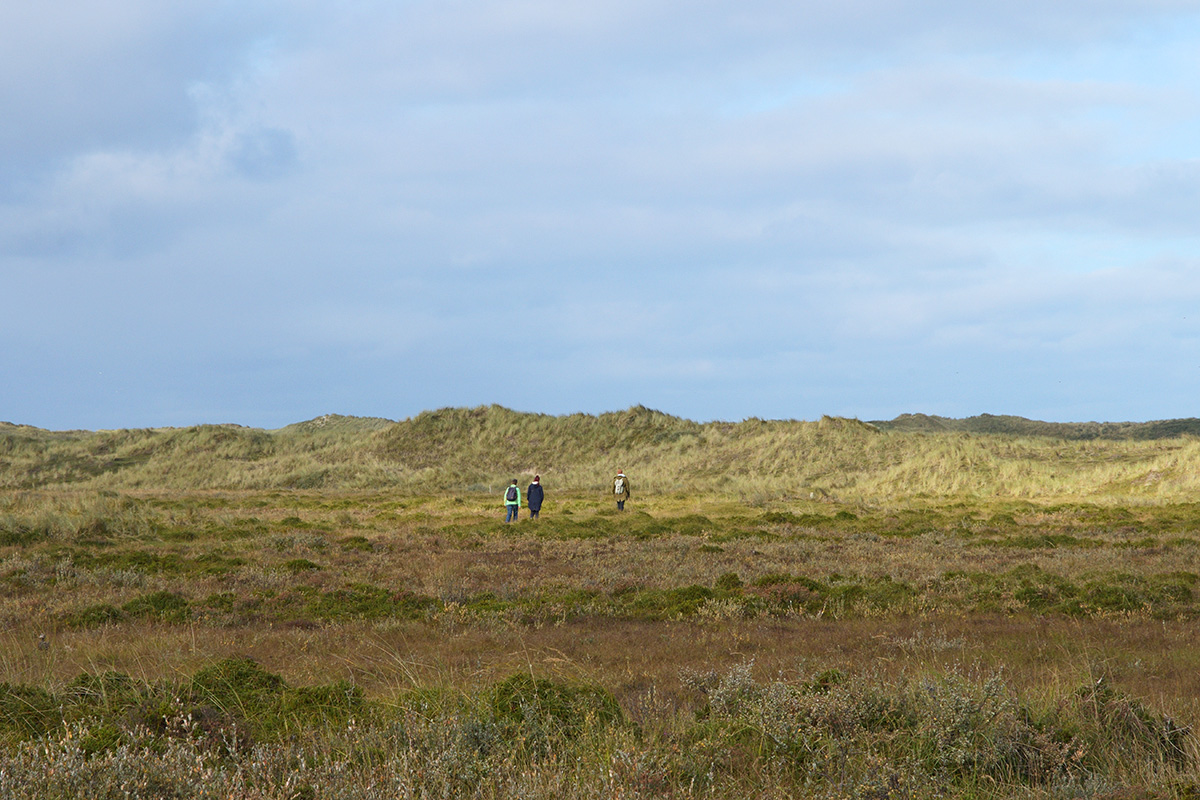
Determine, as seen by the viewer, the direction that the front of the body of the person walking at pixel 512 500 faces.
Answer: away from the camera
